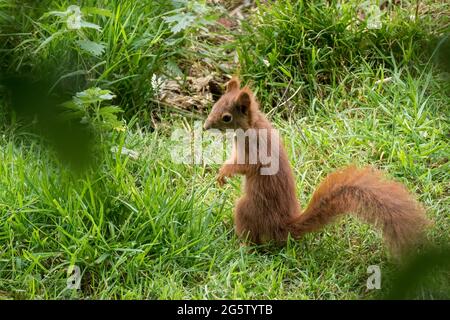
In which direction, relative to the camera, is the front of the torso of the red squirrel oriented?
to the viewer's left
